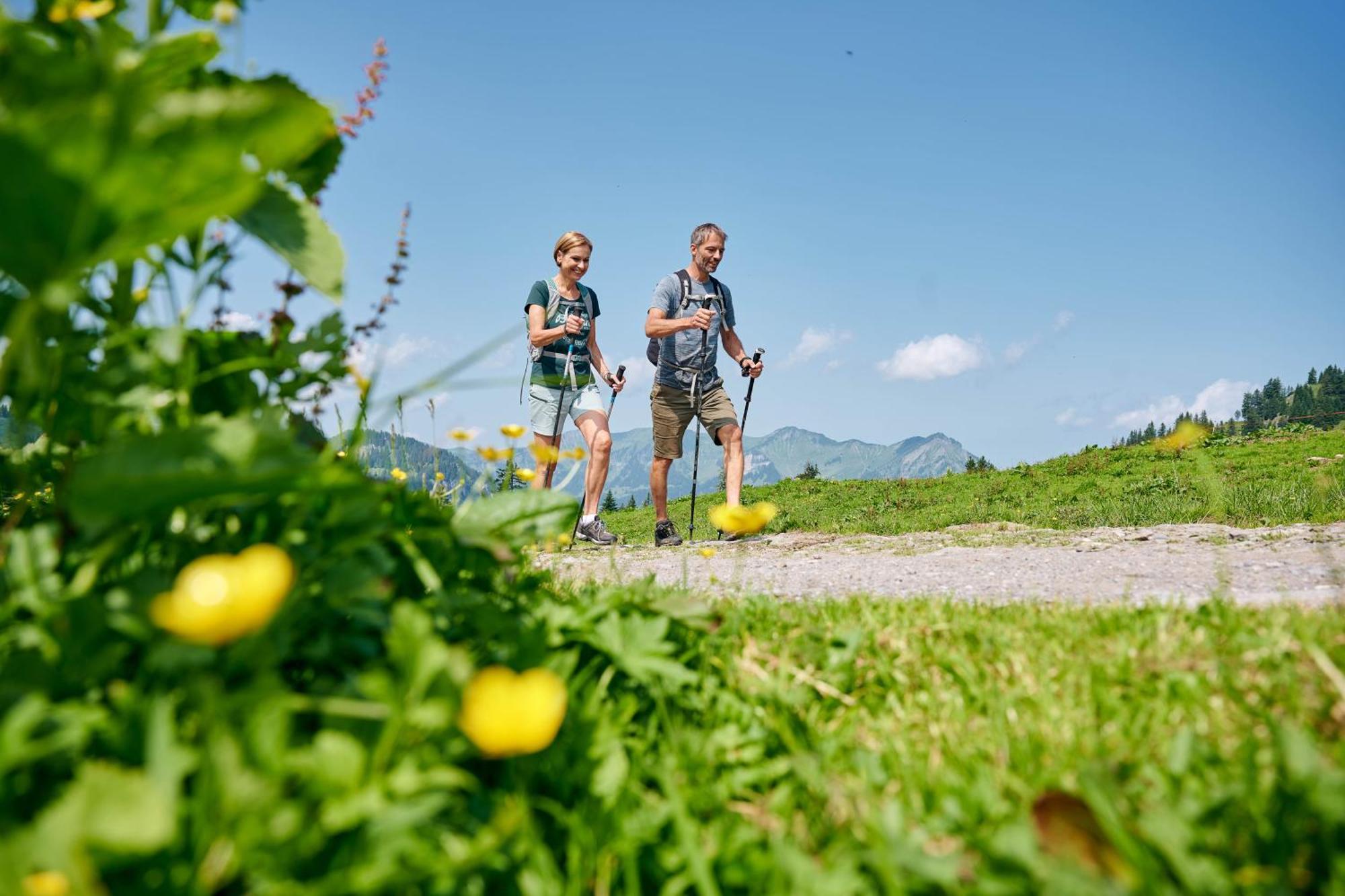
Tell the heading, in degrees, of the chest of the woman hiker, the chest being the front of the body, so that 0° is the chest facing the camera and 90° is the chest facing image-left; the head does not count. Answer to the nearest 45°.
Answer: approximately 315°

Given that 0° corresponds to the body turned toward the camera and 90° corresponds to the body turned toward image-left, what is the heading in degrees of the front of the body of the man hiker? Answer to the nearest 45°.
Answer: approximately 315°

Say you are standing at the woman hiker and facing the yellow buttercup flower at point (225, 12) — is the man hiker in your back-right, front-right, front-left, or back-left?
back-left

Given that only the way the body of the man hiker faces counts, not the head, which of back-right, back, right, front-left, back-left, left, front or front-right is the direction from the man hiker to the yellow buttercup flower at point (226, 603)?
front-right

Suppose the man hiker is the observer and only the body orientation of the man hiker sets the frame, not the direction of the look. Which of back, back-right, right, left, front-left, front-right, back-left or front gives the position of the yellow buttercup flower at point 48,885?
front-right

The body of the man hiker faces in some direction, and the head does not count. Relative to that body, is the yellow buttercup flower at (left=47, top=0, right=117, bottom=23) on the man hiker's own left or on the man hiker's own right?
on the man hiker's own right

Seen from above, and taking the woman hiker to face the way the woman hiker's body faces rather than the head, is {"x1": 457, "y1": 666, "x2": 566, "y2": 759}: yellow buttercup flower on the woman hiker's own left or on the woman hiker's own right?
on the woman hiker's own right

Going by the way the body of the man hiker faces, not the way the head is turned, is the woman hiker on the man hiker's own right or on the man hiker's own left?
on the man hiker's own right

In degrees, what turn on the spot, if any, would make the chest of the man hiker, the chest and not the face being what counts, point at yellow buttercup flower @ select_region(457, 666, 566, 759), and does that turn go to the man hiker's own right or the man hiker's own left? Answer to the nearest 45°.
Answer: approximately 45° to the man hiker's own right
